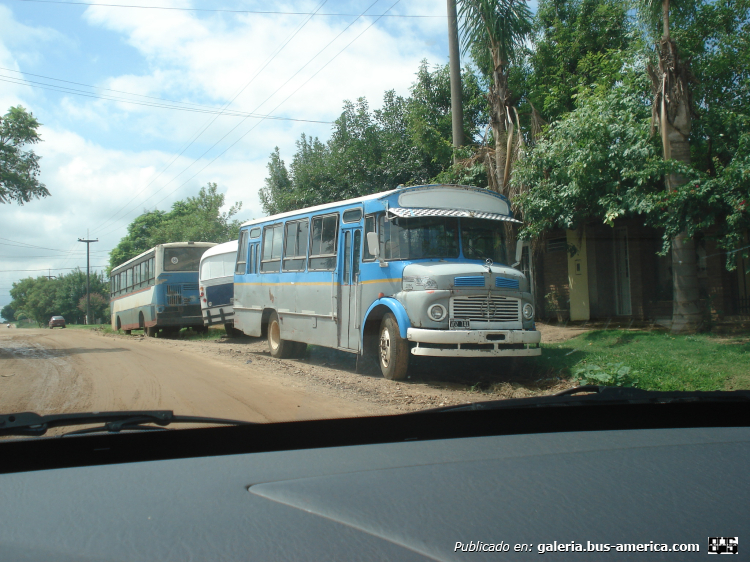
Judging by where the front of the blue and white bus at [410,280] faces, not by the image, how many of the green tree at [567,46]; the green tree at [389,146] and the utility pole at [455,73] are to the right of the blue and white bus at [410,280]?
0

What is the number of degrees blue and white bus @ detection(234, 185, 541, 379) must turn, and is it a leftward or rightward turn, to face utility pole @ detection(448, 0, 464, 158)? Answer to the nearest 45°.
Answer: approximately 135° to its left

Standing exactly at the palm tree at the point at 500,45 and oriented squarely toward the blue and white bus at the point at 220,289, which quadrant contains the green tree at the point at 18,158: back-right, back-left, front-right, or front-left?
front-left

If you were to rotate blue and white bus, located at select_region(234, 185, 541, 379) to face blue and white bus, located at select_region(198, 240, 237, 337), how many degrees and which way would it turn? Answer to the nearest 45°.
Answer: approximately 180°

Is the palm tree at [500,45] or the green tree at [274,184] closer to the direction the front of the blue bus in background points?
the green tree

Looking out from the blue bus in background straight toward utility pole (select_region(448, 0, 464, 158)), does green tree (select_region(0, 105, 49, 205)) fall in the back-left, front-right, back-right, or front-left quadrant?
front-right

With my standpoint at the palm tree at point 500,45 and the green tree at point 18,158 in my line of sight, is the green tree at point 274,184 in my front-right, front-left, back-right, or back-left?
front-right

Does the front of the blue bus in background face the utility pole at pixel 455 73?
no

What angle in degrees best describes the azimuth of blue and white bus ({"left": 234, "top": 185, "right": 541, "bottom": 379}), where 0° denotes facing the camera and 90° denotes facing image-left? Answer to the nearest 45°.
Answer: approximately 315°
